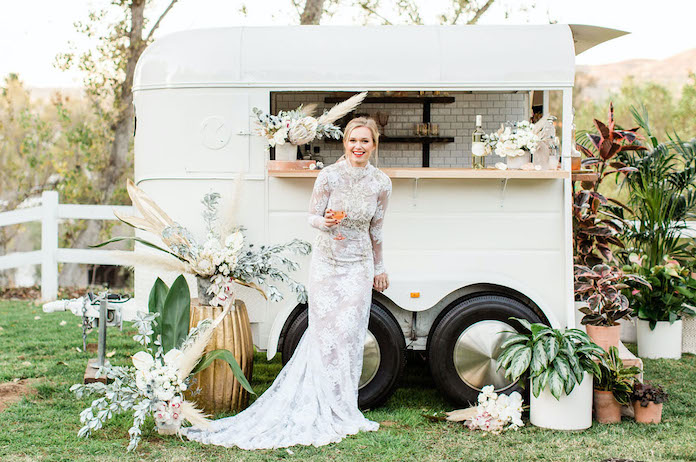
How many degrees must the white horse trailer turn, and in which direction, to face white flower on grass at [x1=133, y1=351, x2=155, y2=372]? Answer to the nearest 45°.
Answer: approximately 45° to its left

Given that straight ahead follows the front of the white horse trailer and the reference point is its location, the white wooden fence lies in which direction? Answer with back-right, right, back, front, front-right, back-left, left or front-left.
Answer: front-right

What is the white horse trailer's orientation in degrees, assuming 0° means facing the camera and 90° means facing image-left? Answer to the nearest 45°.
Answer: approximately 90°

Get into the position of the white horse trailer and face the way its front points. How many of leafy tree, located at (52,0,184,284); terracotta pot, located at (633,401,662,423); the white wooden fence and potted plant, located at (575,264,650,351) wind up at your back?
2

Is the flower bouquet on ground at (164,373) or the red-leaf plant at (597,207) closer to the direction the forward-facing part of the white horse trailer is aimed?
the flower bouquet on ground

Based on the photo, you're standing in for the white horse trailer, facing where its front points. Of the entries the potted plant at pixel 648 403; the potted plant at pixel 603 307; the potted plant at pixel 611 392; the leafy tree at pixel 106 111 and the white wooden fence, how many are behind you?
3

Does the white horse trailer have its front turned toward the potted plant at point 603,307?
no

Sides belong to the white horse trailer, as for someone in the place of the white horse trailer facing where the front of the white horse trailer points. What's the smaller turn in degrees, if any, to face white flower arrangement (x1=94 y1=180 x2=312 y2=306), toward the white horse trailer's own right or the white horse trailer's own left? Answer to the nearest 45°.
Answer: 0° — it already faces it

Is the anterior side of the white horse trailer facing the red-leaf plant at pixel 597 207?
no

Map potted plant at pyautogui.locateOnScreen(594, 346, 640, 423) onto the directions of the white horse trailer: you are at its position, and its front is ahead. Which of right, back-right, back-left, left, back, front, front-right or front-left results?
back

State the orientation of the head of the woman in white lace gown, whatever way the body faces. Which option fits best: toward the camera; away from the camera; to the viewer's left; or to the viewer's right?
toward the camera

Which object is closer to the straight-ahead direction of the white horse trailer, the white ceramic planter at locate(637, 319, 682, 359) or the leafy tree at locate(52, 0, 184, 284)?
the leafy tree
